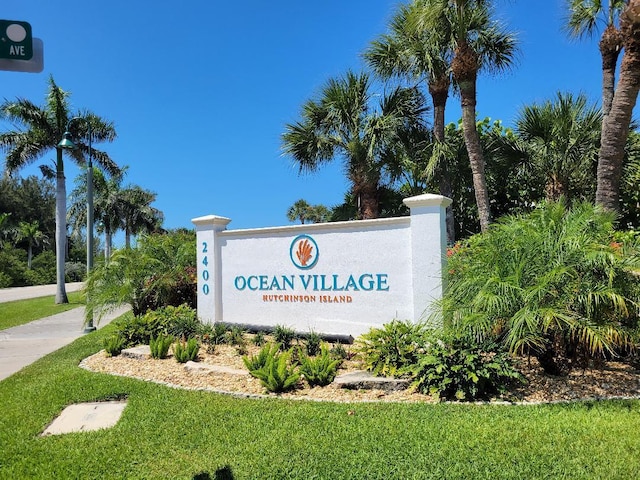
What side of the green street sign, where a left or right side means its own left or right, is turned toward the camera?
front

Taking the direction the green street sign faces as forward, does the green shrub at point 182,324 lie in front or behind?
behind

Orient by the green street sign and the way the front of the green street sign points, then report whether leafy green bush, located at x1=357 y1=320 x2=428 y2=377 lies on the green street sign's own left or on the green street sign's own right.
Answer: on the green street sign's own left

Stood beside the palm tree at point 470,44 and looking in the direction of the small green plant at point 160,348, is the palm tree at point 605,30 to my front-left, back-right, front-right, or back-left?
back-left

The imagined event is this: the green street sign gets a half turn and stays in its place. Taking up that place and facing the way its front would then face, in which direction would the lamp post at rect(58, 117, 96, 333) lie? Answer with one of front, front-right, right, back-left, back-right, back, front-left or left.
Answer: front

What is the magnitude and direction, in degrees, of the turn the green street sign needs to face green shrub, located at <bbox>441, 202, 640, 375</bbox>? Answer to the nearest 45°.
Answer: approximately 90° to its left

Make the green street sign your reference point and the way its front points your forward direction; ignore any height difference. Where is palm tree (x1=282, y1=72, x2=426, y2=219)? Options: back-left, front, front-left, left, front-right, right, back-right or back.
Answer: back-left

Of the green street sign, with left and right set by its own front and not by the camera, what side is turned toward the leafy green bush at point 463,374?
left

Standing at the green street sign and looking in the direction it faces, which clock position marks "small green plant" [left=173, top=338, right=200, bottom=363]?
The small green plant is roughly at 7 o'clock from the green street sign.

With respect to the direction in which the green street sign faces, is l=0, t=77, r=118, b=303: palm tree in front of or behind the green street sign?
behind

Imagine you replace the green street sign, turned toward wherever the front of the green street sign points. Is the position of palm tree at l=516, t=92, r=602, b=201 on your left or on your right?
on your left

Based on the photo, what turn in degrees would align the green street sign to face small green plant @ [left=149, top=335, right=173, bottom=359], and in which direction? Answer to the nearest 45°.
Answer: approximately 135° to its left
